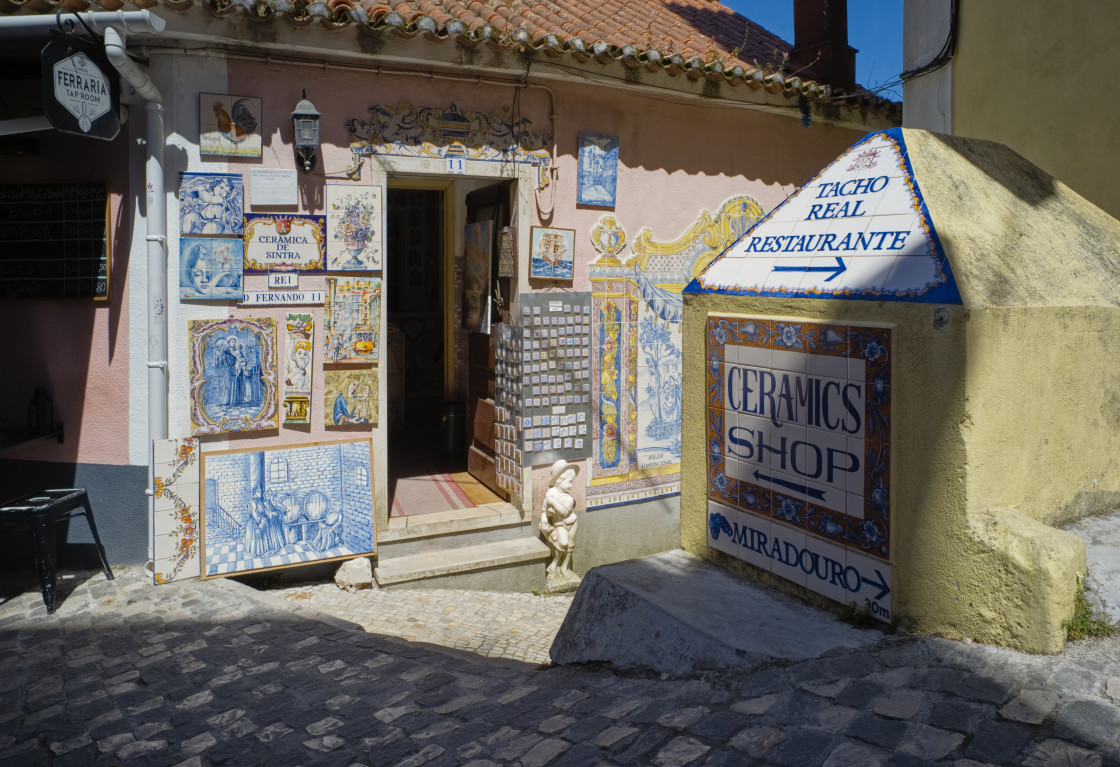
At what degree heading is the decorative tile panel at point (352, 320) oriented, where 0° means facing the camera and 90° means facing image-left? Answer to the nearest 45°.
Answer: approximately 0°

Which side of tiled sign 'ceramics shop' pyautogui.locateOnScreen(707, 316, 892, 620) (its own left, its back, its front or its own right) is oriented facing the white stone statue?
right

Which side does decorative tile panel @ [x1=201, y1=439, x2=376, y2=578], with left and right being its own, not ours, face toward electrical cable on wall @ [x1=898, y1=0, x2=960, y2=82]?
left

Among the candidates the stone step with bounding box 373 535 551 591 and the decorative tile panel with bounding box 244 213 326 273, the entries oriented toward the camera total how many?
2

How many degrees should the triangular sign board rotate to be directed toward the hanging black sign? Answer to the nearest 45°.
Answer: approximately 45° to its right

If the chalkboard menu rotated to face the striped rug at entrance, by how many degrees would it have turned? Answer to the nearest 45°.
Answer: approximately 90° to its left

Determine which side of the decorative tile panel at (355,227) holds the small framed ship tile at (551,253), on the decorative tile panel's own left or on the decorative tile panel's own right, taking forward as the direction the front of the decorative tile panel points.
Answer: on the decorative tile panel's own left

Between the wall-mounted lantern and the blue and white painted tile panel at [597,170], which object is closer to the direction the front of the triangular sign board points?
the wall-mounted lantern
